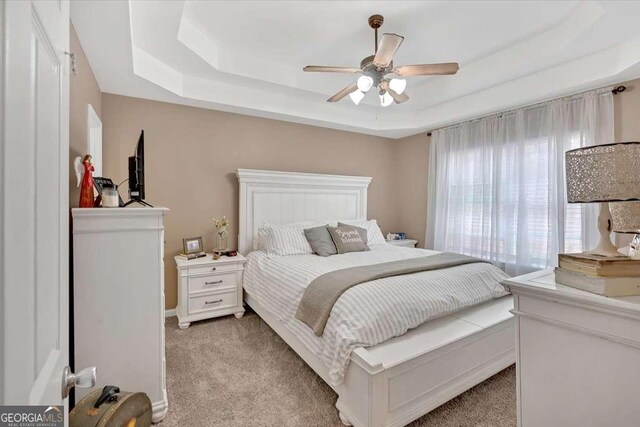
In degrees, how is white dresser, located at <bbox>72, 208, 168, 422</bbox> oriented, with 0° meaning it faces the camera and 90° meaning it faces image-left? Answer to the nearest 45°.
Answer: approximately 270°

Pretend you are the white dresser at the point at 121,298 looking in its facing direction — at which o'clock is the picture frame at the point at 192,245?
The picture frame is roughly at 10 o'clock from the white dresser.

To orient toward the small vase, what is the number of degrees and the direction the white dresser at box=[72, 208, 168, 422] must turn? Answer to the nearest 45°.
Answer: approximately 45° to its left

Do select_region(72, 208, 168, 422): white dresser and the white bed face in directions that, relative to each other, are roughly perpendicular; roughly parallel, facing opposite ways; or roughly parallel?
roughly perpendicular

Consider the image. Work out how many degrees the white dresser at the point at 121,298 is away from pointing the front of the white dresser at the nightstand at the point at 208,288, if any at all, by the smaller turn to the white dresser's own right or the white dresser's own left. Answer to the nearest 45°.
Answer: approximately 45° to the white dresser's own left

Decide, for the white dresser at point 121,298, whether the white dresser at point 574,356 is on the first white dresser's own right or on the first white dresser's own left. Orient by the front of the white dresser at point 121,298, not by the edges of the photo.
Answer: on the first white dresser's own right

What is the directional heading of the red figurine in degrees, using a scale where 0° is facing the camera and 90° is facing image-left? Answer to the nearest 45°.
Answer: approximately 270°

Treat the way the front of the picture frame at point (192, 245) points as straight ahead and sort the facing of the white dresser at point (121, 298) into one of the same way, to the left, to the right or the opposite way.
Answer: to the left
